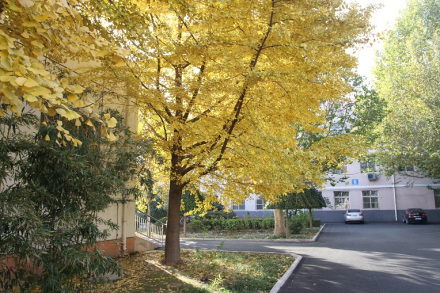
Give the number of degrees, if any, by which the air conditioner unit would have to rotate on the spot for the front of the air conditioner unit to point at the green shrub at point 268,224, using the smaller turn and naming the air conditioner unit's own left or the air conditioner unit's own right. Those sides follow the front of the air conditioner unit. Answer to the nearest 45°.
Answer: approximately 45° to the air conditioner unit's own right

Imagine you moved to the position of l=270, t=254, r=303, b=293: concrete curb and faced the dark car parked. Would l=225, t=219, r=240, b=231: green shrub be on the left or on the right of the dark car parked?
left

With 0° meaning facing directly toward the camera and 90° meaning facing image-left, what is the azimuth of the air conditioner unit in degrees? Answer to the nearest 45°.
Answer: approximately 0°

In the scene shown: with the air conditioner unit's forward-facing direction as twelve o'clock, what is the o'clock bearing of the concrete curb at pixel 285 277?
The concrete curb is roughly at 12 o'clock from the air conditioner unit.

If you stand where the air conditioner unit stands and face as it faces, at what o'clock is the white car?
The white car is roughly at 1 o'clock from the air conditioner unit.

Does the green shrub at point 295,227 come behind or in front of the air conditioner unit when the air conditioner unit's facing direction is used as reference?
in front

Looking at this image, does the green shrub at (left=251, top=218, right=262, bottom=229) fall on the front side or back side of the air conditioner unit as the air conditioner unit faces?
on the front side

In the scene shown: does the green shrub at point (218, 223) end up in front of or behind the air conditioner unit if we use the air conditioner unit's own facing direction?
in front
